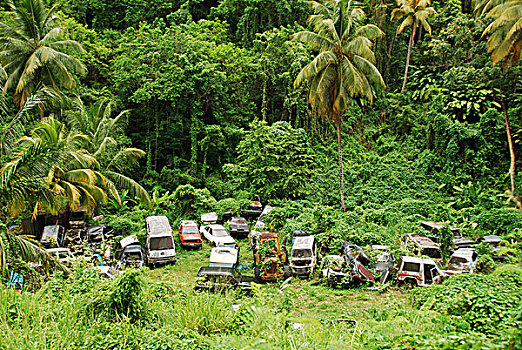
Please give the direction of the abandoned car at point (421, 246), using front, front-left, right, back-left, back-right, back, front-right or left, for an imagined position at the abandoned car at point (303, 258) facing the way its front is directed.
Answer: left

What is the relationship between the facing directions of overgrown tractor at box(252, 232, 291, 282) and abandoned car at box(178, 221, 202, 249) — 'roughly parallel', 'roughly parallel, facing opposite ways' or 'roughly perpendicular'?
roughly parallel

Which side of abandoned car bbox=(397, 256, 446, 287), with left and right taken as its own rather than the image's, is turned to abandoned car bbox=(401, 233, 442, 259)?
left

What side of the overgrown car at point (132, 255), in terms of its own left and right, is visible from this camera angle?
front

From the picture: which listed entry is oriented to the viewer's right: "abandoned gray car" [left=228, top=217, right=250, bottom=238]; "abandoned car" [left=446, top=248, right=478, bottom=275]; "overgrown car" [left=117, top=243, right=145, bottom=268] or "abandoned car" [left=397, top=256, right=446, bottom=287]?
"abandoned car" [left=397, top=256, right=446, bottom=287]

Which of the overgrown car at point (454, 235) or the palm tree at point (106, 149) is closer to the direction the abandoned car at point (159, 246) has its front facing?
the overgrown car

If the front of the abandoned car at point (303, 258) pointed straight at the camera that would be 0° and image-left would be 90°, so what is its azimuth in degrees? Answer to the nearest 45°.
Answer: approximately 0°

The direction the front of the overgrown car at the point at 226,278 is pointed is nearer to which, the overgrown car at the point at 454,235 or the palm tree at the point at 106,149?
the overgrown car

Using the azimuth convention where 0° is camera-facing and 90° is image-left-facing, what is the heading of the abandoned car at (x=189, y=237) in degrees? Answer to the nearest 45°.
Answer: approximately 0°

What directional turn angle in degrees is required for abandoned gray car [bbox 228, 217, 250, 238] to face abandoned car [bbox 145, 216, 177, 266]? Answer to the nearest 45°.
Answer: approximately 45° to its right

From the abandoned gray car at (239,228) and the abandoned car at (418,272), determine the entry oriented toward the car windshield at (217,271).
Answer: the abandoned gray car

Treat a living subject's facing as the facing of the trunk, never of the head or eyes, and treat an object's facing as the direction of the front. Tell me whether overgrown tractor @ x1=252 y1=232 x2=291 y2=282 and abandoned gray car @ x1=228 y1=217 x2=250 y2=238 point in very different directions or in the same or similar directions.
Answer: same or similar directions

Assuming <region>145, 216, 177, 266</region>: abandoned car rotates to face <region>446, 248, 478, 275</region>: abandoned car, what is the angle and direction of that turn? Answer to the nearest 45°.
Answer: approximately 45° to its left
